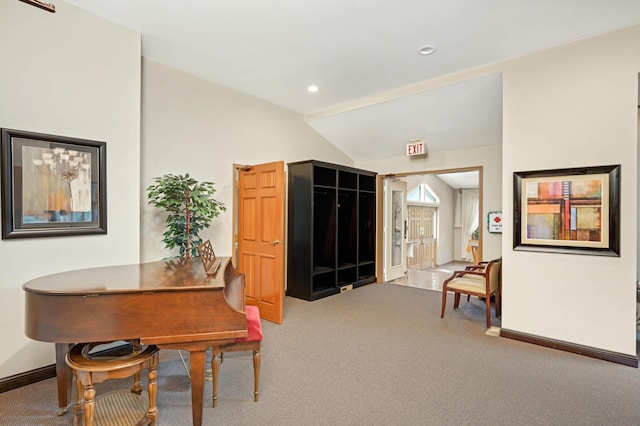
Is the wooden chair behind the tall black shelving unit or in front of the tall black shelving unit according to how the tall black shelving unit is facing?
in front

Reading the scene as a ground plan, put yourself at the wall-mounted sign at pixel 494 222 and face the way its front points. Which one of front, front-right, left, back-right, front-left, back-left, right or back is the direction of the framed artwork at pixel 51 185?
front-right

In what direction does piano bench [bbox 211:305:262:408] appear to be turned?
to the viewer's left

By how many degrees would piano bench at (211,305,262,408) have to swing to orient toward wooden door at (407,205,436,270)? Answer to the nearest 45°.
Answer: approximately 135° to its right

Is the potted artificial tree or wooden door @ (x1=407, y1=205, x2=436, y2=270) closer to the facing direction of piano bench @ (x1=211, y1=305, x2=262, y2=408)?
the potted artificial tree

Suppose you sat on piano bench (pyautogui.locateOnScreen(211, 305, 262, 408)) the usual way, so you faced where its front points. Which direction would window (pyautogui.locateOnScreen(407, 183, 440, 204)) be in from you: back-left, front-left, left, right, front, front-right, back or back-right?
back-right

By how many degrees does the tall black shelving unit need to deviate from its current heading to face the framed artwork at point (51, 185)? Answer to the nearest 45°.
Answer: approximately 90° to its right

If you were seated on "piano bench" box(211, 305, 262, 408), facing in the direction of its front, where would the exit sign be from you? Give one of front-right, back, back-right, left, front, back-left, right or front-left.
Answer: back-right

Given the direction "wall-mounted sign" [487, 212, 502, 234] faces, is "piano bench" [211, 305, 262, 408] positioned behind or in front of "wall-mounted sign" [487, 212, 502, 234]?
in front

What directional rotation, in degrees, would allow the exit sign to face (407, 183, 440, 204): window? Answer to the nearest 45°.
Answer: approximately 180°

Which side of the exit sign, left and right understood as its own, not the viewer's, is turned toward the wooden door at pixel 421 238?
back

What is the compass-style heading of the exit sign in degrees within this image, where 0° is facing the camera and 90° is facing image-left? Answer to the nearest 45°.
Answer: approximately 0°
